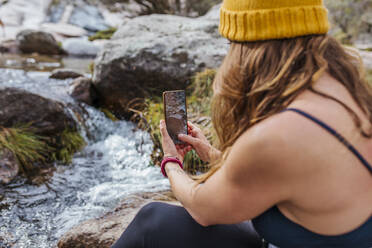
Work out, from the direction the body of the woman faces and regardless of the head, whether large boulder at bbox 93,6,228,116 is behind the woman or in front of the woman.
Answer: in front

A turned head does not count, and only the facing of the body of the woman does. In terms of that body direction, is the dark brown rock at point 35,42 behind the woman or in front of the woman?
in front

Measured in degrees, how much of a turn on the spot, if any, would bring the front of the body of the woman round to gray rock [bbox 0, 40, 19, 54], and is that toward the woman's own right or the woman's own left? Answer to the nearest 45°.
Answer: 0° — they already face it

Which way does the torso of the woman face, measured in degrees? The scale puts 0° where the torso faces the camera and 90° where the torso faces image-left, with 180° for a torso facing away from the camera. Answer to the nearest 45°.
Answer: approximately 135°

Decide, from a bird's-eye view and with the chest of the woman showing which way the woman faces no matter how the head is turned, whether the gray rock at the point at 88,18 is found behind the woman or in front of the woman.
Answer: in front

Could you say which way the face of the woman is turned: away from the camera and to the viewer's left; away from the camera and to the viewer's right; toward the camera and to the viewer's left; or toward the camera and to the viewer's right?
away from the camera and to the viewer's left
